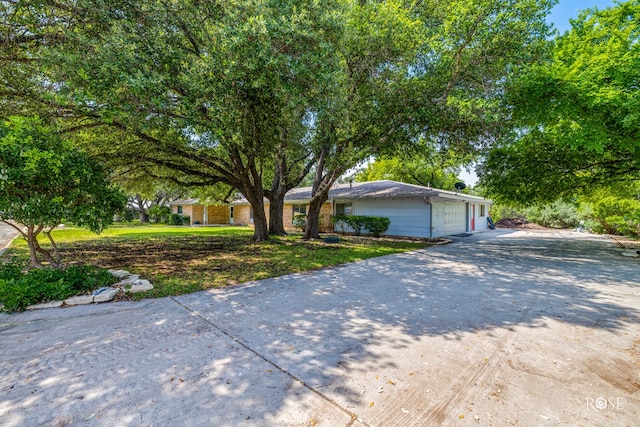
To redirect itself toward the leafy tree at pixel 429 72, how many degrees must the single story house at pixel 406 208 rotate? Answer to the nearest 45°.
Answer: approximately 45° to its left

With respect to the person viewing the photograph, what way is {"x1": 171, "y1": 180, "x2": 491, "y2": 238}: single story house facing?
facing the viewer and to the left of the viewer

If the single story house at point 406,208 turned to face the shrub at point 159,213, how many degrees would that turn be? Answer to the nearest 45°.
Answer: approximately 90° to its right

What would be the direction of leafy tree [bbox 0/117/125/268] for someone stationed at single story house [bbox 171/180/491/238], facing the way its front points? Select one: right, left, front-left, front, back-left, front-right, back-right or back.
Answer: front

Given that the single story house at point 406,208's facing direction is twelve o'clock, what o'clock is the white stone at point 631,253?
The white stone is roughly at 9 o'clock from the single story house.

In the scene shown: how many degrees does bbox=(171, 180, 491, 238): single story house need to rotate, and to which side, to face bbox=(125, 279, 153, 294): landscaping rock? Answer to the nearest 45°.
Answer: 0° — it already faces it

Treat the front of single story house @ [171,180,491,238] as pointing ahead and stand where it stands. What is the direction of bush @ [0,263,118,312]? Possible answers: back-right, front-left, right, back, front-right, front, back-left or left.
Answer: front

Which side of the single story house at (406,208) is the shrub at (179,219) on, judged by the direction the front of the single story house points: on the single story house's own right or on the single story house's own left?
on the single story house's own right

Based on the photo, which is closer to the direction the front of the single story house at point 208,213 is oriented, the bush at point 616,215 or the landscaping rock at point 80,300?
the landscaping rock
